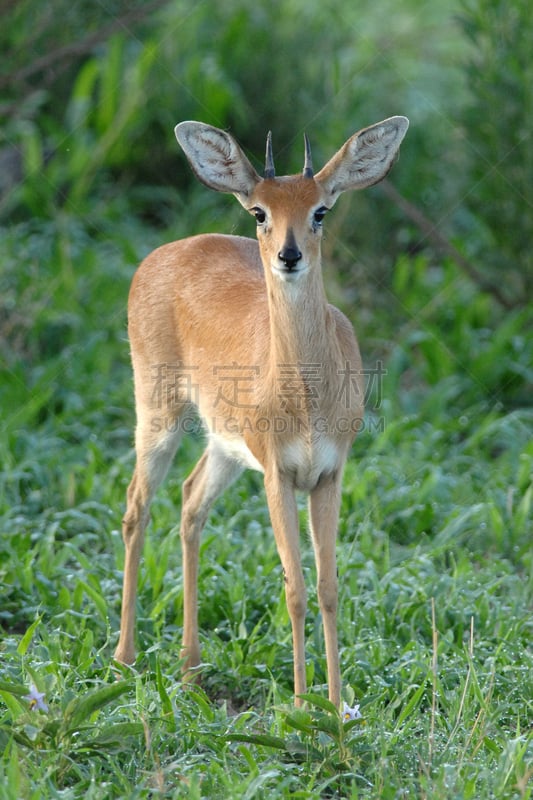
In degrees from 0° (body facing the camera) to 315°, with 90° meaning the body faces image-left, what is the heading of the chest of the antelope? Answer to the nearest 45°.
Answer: approximately 315°
